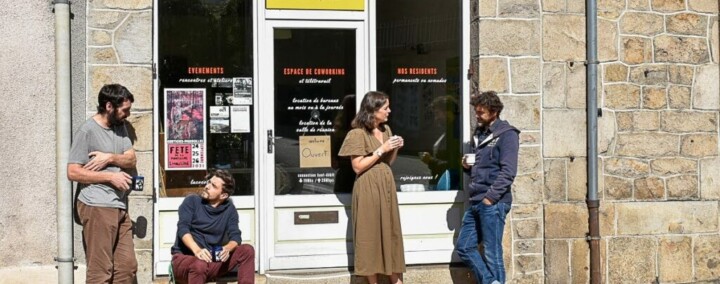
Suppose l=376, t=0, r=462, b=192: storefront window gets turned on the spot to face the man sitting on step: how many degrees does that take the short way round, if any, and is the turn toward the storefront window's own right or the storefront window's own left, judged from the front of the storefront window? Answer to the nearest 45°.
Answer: approximately 45° to the storefront window's own right

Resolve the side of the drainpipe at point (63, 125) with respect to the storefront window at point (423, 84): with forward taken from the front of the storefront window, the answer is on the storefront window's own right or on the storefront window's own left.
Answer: on the storefront window's own right

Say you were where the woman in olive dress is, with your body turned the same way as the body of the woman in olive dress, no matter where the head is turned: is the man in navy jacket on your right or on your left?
on your left

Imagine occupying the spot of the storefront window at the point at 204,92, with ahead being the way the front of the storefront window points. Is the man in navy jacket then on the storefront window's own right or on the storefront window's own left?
on the storefront window's own left

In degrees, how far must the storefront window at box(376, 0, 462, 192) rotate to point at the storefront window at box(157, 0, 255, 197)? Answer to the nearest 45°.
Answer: approximately 90° to its right

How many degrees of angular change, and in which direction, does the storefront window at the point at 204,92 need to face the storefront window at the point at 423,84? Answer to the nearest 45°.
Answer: approximately 90° to its left

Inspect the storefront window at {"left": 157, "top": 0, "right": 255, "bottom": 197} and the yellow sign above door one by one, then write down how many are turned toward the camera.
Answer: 2
